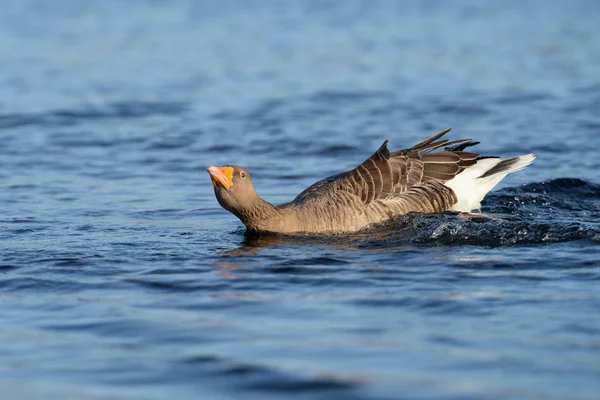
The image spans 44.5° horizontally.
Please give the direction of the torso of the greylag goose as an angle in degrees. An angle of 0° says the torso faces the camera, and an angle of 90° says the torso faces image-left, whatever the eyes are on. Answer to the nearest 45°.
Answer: approximately 90°
